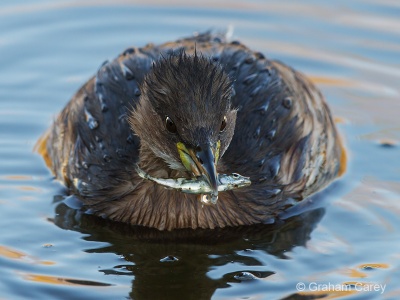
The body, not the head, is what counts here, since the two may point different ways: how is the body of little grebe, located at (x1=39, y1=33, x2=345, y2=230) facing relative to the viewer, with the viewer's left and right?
facing the viewer
